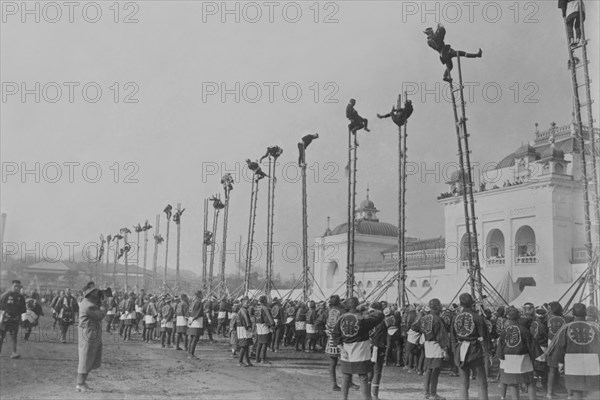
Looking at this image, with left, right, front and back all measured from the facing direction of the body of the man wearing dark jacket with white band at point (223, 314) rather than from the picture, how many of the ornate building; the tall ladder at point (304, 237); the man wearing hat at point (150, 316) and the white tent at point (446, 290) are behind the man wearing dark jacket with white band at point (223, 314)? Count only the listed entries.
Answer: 1

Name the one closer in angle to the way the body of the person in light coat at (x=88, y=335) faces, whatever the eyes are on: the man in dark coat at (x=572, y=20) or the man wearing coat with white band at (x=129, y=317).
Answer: the man in dark coat

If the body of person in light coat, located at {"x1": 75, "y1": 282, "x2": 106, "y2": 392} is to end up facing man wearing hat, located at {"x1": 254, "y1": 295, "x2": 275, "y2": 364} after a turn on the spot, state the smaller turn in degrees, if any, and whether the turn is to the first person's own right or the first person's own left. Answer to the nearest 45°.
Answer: approximately 45° to the first person's own left

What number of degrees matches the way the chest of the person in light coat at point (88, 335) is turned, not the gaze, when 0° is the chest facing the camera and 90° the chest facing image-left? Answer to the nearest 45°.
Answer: approximately 270°

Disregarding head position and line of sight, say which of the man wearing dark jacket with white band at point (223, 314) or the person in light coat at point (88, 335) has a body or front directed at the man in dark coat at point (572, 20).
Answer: the person in light coat at point (88, 335)

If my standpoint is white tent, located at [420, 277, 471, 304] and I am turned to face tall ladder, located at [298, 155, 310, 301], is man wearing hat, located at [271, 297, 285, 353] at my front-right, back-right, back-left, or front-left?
front-left
